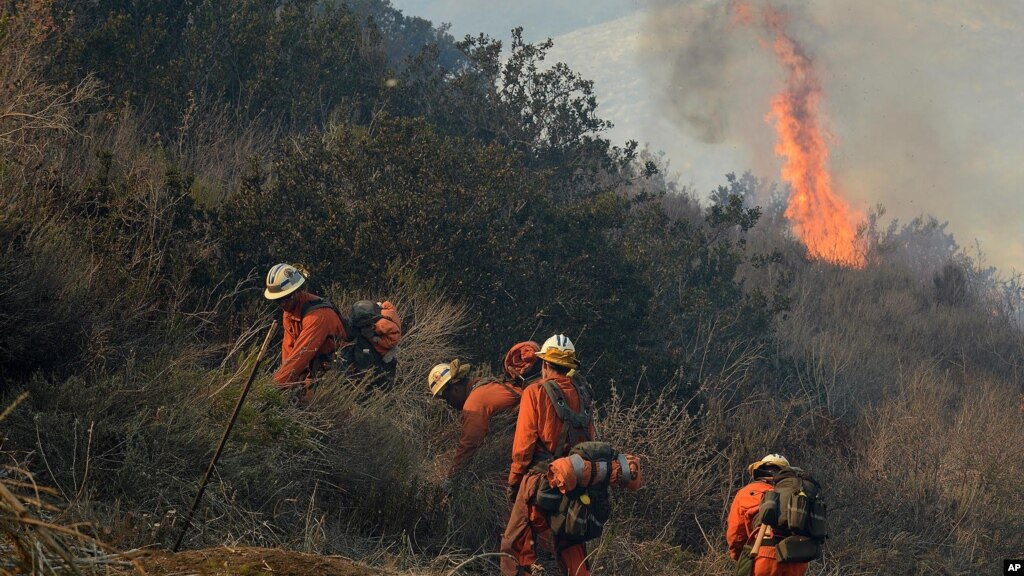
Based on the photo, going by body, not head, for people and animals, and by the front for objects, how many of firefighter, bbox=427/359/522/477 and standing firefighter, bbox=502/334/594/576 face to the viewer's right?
0

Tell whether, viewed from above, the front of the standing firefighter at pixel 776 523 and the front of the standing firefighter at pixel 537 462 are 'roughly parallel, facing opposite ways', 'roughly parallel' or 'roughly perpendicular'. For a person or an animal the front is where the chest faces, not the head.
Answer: roughly parallel

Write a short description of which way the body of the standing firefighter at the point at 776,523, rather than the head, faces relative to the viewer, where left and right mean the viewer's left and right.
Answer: facing away from the viewer and to the left of the viewer

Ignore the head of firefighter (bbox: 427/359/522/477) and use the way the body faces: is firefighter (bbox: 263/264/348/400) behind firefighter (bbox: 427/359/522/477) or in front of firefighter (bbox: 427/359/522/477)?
in front

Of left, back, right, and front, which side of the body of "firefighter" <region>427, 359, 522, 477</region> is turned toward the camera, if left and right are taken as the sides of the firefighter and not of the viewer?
left

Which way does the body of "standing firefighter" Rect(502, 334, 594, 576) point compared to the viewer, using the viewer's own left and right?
facing away from the viewer and to the left of the viewer

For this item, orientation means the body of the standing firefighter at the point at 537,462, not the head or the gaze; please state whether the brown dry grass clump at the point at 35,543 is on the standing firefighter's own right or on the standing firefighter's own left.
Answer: on the standing firefighter's own left

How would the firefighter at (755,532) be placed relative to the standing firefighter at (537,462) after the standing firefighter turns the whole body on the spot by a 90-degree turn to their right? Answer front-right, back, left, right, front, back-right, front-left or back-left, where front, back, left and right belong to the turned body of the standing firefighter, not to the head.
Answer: front-right

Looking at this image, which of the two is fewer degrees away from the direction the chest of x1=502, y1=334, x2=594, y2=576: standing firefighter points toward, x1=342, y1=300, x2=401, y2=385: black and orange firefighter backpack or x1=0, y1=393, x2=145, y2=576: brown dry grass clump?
the black and orange firefighter backpack

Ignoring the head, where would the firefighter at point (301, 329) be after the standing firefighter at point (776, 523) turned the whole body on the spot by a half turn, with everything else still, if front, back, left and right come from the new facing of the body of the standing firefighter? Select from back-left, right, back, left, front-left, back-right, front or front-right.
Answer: back-right

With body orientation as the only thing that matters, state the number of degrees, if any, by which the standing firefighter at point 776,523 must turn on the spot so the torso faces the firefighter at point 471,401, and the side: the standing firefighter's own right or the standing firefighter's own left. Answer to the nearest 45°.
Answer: approximately 45° to the standing firefighter's own left

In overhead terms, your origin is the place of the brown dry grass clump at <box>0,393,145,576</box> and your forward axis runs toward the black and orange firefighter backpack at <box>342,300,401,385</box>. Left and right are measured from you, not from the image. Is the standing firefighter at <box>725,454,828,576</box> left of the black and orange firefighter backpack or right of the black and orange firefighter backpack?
right

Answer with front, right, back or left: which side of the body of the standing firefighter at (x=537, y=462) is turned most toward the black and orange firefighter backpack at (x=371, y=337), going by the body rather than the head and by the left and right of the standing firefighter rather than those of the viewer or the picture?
front

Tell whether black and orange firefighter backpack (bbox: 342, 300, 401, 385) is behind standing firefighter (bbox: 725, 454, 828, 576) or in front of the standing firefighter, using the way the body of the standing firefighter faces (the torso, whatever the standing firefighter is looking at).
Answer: in front

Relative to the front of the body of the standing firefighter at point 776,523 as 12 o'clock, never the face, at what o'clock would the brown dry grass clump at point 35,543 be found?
The brown dry grass clump is roughly at 8 o'clock from the standing firefighter.
